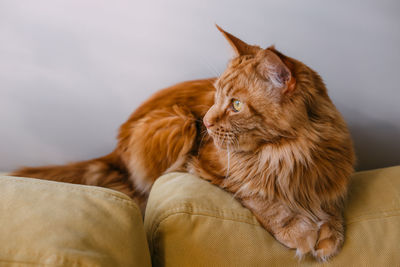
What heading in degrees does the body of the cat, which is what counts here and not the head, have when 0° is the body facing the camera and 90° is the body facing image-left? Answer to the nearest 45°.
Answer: approximately 315°

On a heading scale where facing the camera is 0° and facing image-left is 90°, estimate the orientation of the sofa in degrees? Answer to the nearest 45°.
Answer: approximately 0°
